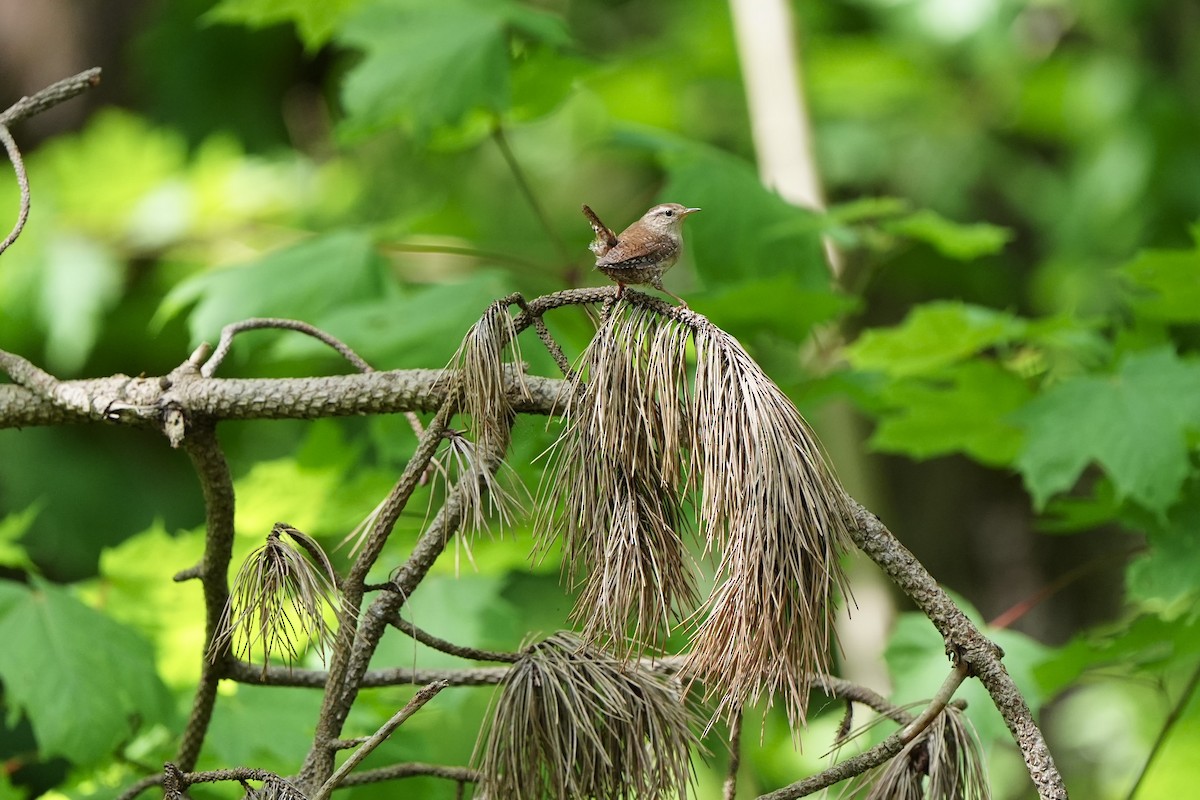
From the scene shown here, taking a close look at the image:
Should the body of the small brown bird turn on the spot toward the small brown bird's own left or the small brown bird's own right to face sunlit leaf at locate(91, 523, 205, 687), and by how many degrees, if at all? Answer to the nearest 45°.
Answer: approximately 135° to the small brown bird's own left

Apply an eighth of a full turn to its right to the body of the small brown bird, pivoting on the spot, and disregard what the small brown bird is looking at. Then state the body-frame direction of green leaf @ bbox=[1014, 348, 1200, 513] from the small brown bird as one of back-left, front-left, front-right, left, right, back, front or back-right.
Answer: left

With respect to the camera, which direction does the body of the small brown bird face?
to the viewer's right

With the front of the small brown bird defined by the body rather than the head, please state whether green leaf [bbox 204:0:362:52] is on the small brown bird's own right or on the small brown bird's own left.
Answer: on the small brown bird's own left

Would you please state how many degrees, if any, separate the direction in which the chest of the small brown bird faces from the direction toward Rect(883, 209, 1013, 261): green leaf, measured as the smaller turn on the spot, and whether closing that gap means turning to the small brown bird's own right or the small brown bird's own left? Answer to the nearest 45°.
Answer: approximately 45° to the small brown bird's own left
